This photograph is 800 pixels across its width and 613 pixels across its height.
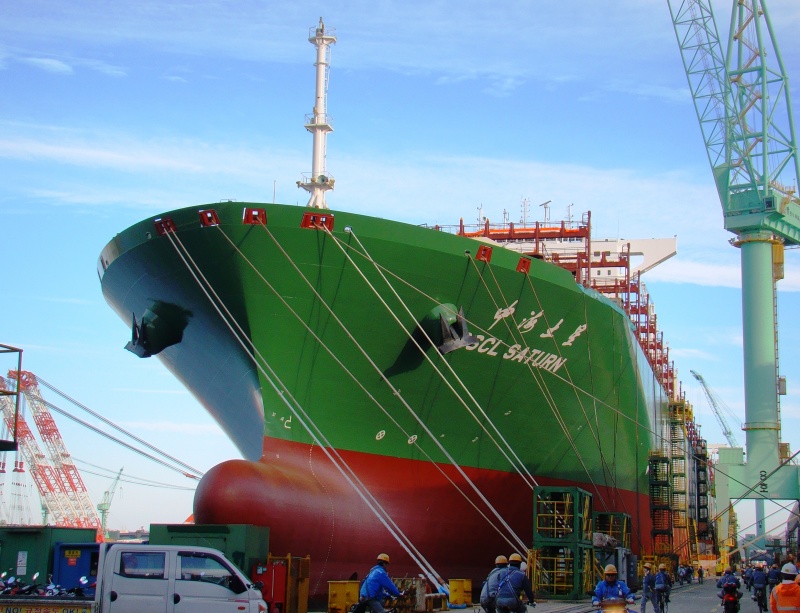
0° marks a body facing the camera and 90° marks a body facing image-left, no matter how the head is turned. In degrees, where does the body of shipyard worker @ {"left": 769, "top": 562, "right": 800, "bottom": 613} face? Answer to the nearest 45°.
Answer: approximately 180°

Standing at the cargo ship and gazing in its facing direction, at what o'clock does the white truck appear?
The white truck is roughly at 11 o'clock from the cargo ship.

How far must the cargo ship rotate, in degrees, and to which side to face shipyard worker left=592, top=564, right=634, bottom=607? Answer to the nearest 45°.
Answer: approximately 45° to its left

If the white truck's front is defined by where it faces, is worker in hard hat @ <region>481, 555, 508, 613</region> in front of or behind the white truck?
in front

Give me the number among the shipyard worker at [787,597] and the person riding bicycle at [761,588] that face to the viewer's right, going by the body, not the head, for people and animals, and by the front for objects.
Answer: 0

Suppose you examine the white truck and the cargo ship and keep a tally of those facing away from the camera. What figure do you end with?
0

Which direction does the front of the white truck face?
to the viewer's right

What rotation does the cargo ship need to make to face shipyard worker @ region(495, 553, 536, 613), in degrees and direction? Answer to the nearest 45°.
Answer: approximately 45° to its left

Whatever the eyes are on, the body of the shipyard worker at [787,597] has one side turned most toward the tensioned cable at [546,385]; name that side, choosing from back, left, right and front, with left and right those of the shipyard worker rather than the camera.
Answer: front
